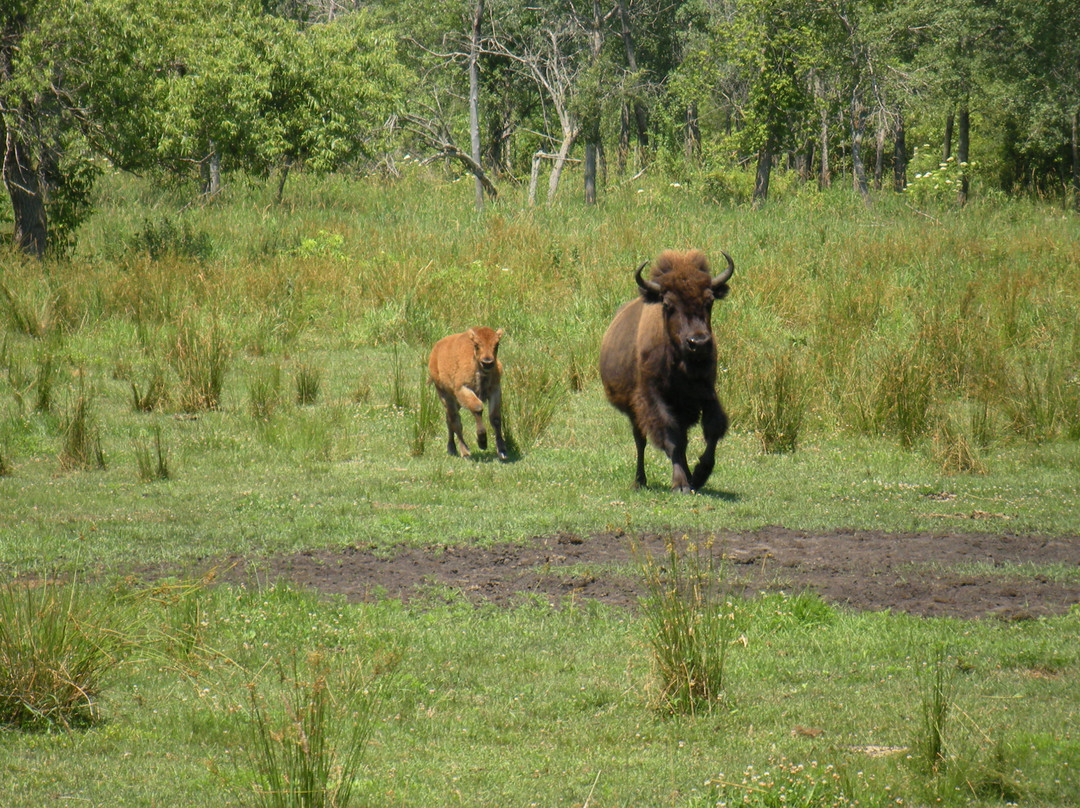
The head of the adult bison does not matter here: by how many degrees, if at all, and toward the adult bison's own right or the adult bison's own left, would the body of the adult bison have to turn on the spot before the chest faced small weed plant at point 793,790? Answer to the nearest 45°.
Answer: approximately 45° to the adult bison's own right

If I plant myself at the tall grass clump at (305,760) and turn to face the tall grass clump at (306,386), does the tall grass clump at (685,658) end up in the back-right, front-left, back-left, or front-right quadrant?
front-right

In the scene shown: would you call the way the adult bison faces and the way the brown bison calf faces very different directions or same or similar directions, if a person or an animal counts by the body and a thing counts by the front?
same or similar directions

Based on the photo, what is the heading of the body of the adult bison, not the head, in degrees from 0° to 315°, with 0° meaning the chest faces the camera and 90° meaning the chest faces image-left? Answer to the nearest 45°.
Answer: approximately 315°

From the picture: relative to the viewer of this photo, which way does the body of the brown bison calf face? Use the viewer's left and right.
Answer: facing the viewer and to the right of the viewer

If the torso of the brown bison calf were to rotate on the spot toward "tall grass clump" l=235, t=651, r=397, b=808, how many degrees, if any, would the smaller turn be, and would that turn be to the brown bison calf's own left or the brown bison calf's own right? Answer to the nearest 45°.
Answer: approximately 45° to the brown bison calf's own right

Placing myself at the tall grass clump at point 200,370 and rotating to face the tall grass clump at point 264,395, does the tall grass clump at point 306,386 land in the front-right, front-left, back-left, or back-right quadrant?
front-left

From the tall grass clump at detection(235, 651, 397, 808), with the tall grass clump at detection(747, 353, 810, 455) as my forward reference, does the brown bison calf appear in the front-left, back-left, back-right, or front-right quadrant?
front-left

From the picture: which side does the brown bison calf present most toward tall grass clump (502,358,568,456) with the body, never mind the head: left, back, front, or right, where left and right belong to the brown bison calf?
left

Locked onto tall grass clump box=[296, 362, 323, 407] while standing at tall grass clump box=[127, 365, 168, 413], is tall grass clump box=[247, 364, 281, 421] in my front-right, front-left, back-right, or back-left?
front-right

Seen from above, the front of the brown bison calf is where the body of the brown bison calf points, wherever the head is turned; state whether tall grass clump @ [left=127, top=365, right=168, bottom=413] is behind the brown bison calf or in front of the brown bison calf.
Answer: behind

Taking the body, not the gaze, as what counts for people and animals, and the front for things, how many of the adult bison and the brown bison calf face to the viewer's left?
0

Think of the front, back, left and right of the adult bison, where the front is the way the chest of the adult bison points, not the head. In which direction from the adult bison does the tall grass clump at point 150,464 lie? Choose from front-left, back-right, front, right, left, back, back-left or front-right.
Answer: back-right
